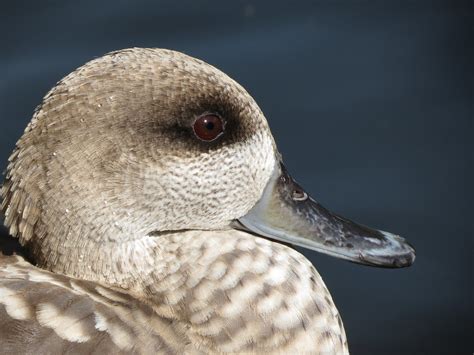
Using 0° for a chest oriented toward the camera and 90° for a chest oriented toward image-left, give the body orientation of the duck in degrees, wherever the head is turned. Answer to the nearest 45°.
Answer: approximately 270°
